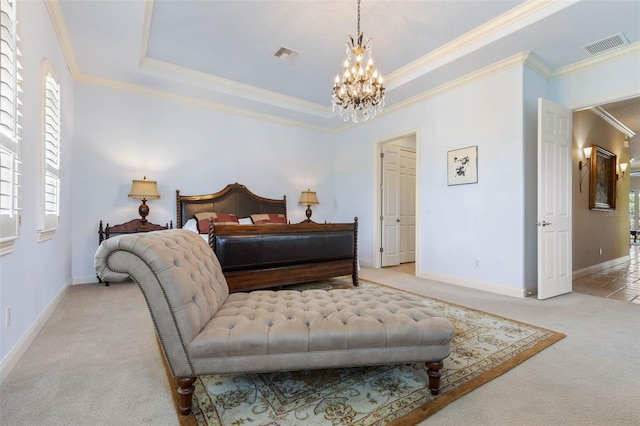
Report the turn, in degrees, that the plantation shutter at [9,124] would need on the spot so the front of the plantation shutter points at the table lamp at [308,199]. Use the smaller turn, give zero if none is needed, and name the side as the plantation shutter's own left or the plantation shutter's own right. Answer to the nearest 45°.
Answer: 0° — it already faces it

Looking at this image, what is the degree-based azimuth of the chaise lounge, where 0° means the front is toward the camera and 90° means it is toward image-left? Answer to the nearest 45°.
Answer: approximately 270°

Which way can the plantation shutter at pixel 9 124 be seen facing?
to the viewer's right

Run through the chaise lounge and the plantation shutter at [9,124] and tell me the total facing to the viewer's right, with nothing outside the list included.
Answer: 2

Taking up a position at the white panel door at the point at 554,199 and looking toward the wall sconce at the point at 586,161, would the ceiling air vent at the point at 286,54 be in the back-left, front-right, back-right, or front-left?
back-left

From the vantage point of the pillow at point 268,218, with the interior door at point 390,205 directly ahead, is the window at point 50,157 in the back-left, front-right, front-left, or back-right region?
back-right

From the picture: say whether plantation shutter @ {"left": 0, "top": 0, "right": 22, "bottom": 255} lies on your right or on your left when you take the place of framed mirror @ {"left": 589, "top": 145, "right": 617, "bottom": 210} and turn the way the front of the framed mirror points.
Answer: on your right

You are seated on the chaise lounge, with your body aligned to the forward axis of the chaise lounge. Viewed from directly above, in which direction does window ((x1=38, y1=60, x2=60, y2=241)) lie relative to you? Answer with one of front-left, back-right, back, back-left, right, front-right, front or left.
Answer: back-left

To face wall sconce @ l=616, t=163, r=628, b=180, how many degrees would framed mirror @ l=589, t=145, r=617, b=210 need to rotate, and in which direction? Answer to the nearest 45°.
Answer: approximately 135° to its left

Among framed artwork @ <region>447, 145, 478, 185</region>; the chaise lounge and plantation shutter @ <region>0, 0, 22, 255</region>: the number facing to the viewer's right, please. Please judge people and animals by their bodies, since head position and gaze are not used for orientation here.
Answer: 2
